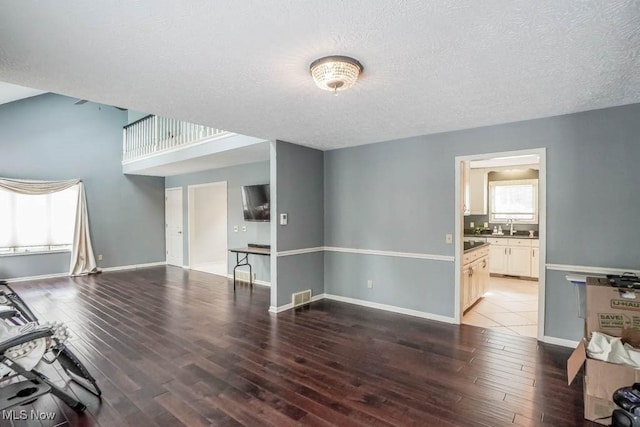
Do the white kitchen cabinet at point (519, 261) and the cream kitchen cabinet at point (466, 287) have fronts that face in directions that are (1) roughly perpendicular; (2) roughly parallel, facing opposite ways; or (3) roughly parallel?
roughly perpendicular

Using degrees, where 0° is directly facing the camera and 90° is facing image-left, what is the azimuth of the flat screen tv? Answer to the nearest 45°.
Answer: approximately 45°

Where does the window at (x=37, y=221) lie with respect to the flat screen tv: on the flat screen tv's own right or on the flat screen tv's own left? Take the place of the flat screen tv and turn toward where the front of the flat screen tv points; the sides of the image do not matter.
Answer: on the flat screen tv's own right

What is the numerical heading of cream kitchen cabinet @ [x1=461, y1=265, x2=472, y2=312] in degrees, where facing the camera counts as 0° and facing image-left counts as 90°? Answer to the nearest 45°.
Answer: approximately 270°
